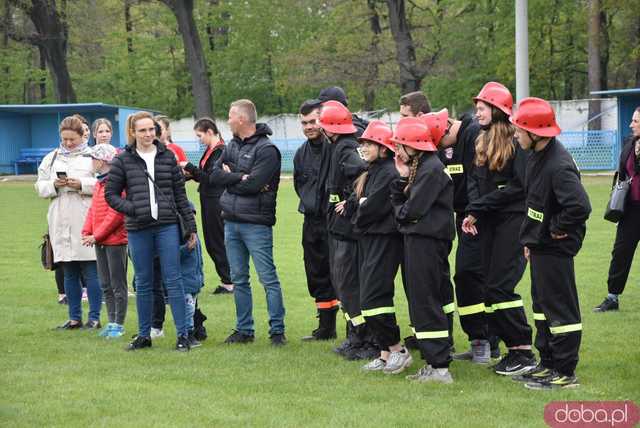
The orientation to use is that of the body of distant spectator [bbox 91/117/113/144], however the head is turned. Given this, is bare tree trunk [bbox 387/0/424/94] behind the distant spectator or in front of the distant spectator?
behind

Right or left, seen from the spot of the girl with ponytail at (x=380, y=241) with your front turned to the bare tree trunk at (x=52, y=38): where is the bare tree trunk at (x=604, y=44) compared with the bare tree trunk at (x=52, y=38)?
right

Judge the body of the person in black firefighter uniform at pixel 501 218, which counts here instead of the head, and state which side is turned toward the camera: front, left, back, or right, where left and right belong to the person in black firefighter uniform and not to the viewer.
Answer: left

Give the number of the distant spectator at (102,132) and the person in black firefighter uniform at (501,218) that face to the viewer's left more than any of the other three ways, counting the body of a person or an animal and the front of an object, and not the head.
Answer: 1

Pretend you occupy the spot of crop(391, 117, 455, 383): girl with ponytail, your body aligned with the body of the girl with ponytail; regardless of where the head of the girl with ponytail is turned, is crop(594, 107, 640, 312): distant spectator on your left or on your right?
on your right

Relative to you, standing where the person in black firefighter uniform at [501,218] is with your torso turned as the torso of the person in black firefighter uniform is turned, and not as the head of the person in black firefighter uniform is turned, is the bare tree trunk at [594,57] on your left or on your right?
on your right

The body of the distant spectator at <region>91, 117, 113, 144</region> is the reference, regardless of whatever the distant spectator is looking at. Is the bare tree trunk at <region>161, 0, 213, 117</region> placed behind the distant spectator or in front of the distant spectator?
behind

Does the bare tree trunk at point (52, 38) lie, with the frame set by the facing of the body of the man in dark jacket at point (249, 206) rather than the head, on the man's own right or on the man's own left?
on the man's own right

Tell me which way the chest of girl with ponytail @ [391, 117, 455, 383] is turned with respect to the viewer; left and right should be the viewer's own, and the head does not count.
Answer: facing to the left of the viewer
